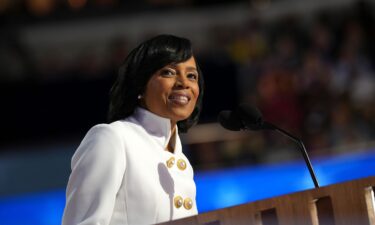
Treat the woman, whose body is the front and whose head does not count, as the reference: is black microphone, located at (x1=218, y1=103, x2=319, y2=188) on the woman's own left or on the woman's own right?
on the woman's own left

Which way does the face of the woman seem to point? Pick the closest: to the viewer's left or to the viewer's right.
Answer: to the viewer's right

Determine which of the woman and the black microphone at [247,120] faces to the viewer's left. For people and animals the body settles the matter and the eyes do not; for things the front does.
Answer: the black microphone

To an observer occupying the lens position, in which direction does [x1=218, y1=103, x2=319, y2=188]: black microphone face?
facing to the left of the viewer

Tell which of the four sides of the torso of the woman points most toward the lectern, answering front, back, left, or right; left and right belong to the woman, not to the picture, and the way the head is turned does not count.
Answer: front

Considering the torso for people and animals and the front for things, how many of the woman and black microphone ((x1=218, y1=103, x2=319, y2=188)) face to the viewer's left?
1
